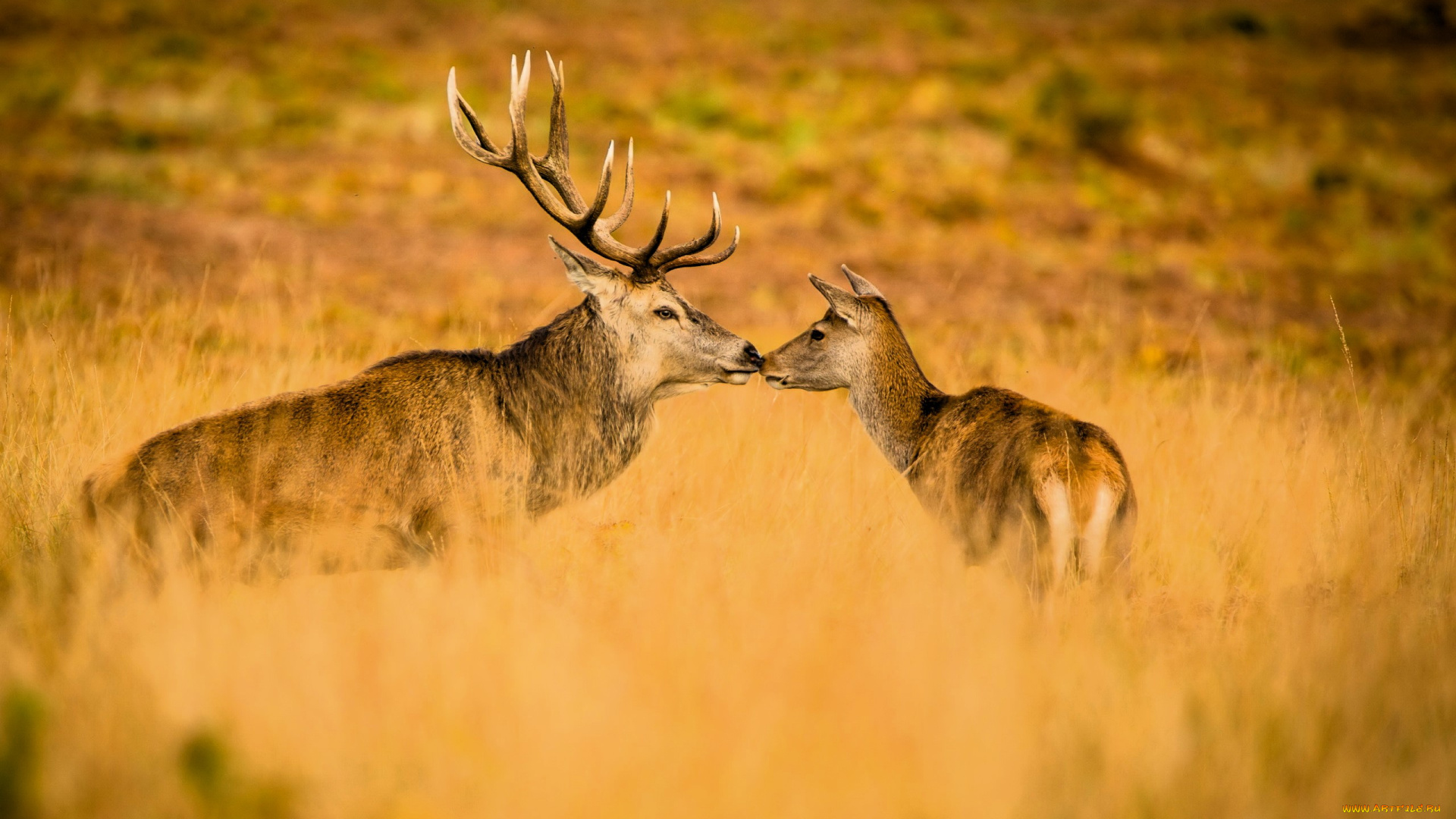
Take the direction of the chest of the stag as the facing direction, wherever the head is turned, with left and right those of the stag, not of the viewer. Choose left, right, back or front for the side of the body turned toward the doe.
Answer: front

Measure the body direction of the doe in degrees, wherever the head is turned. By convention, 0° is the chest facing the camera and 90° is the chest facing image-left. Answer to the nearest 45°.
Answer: approximately 135°

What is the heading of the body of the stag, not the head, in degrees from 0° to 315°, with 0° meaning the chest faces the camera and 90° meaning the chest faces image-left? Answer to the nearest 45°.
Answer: approximately 270°

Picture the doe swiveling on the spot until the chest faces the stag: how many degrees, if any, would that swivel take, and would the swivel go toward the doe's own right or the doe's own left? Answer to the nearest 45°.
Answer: approximately 45° to the doe's own left

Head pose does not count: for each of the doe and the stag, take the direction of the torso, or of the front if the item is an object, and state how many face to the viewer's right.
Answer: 1

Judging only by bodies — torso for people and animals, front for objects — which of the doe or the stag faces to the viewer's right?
the stag
